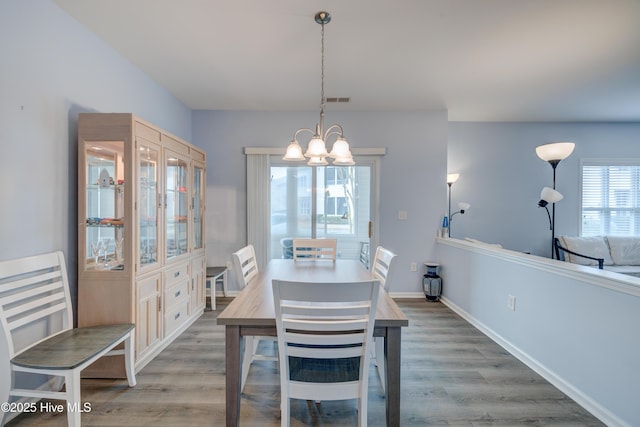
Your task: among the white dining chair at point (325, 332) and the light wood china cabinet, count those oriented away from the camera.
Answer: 1

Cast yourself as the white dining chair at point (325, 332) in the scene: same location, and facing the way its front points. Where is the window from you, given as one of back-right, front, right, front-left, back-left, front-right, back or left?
front-right

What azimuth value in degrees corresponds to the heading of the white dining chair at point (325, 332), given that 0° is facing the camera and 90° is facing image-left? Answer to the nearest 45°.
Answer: approximately 180°

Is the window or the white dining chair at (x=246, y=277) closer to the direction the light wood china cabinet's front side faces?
the white dining chair

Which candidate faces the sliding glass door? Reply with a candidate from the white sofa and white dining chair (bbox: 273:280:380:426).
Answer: the white dining chair

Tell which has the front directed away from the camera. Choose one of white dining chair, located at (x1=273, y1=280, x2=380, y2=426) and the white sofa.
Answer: the white dining chair

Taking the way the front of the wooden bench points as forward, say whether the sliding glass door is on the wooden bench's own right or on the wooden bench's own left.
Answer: on the wooden bench's own left

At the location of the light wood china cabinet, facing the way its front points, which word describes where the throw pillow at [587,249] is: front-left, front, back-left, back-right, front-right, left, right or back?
front-left

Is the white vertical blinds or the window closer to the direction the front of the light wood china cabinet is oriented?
the window

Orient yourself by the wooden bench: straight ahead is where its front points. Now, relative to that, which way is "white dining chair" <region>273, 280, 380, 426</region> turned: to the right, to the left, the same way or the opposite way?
to the left

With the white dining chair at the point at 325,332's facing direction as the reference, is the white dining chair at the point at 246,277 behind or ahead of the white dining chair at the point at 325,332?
ahead

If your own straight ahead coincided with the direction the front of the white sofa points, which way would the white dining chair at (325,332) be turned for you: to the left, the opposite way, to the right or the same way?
the opposite way

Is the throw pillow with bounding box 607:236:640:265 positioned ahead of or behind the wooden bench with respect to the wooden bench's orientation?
ahead

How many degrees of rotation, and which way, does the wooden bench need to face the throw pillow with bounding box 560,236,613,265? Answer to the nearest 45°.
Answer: approximately 45° to its left
